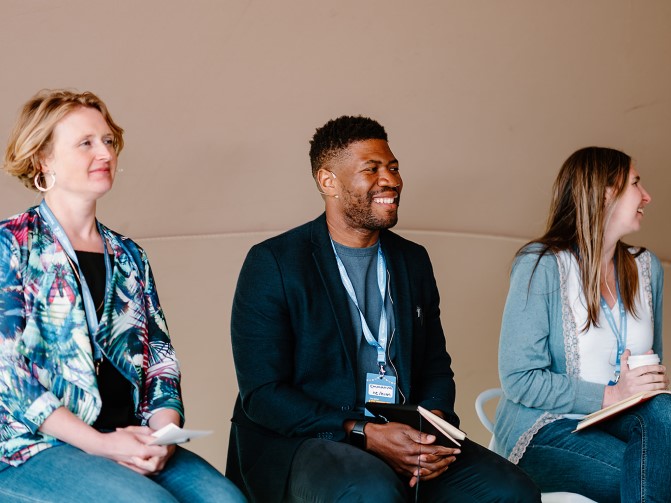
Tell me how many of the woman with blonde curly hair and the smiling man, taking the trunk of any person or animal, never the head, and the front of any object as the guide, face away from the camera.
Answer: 0

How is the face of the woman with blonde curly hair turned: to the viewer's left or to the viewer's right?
to the viewer's right

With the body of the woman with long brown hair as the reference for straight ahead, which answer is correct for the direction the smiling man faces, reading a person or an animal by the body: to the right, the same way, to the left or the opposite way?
the same way

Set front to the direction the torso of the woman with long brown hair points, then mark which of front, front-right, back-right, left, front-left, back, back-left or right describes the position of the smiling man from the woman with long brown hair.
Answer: right

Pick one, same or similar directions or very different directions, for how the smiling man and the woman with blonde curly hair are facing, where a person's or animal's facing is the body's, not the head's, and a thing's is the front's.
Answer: same or similar directions

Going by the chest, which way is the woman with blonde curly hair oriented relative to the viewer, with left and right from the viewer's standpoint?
facing the viewer and to the right of the viewer

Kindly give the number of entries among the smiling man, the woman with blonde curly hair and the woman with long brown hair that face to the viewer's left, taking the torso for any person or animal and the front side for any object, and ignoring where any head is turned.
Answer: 0

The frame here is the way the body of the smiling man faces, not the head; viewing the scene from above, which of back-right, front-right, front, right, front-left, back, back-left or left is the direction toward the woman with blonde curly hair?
right

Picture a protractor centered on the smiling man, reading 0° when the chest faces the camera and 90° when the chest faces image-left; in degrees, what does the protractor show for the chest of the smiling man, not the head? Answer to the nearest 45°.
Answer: approximately 315°

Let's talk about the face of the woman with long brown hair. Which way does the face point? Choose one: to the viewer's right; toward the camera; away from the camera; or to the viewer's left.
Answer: to the viewer's right

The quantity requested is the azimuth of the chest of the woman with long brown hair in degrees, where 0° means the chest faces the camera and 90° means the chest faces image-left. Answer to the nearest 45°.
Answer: approximately 315°

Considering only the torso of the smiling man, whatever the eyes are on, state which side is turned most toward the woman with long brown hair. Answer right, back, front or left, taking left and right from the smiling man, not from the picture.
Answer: left
